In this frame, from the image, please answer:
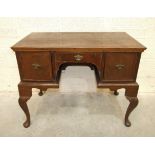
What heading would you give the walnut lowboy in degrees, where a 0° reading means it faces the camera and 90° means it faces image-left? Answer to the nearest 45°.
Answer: approximately 0°
